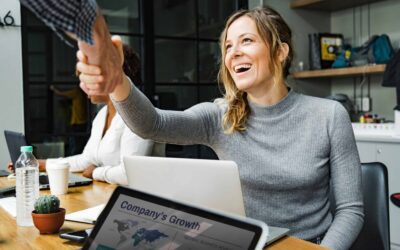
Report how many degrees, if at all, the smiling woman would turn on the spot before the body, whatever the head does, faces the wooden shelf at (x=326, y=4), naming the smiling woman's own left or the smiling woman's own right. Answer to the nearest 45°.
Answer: approximately 135° to the smiling woman's own right

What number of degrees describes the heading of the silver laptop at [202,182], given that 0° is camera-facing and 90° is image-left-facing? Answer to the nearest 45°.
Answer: approximately 225°

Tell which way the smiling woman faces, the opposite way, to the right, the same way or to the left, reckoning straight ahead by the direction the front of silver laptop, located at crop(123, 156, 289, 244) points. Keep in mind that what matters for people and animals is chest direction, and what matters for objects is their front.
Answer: the opposite way

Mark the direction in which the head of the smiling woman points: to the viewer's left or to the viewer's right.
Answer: to the viewer's left

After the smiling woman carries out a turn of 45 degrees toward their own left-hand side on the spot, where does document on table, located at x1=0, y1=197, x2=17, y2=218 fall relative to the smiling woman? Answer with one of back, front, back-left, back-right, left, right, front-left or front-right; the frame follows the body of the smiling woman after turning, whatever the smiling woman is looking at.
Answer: right

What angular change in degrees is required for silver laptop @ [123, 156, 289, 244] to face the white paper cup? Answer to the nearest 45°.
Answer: approximately 90° to its left

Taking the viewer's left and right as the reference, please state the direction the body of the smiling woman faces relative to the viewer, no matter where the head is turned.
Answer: facing the viewer and to the left of the viewer

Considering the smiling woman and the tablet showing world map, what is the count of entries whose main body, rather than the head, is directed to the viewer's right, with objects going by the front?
0

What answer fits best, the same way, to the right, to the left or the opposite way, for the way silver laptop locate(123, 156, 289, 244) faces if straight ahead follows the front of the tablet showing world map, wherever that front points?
the opposite way

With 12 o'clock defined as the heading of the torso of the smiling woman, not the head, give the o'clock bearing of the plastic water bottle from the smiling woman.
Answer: The plastic water bottle is roughly at 1 o'clock from the smiling woman.
